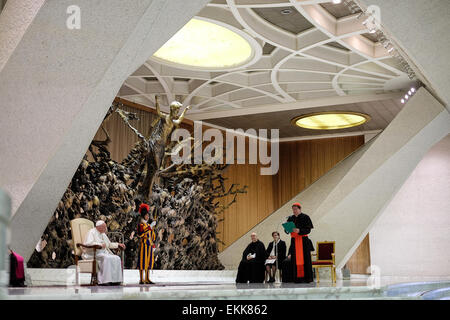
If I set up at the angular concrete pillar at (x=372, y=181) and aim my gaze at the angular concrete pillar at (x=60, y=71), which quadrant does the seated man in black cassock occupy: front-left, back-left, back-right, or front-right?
front-right

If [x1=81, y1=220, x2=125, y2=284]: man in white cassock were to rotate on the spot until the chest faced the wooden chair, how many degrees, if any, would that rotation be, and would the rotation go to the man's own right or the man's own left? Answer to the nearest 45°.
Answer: approximately 90° to the man's own left

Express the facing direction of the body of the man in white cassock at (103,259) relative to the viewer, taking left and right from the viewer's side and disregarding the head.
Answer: facing the viewer and to the right of the viewer

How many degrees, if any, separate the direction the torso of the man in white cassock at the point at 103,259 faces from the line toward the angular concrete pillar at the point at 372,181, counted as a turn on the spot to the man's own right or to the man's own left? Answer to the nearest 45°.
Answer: approximately 90° to the man's own left

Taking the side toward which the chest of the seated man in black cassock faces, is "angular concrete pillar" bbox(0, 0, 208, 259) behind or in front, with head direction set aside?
in front

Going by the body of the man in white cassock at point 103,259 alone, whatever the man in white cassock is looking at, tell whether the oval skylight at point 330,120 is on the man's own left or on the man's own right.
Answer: on the man's own left

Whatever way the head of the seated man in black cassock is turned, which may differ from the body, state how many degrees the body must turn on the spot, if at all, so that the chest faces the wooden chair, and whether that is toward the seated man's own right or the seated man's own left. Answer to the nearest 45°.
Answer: approximately 90° to the seated man's own left

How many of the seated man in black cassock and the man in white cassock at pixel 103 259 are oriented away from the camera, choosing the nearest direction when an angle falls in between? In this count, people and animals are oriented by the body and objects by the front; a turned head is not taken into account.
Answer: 0

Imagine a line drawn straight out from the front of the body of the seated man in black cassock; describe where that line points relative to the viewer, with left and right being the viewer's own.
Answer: facing the viewer and to the left of the viewer

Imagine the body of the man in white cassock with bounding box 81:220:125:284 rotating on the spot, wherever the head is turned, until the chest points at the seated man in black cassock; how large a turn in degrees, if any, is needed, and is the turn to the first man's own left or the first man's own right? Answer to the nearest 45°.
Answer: approximately 90° to the first man's own left
